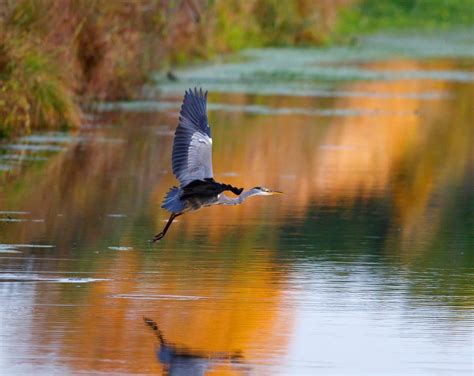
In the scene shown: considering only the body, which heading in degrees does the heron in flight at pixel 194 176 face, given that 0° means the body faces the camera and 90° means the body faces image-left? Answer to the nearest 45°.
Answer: approximately 270°
